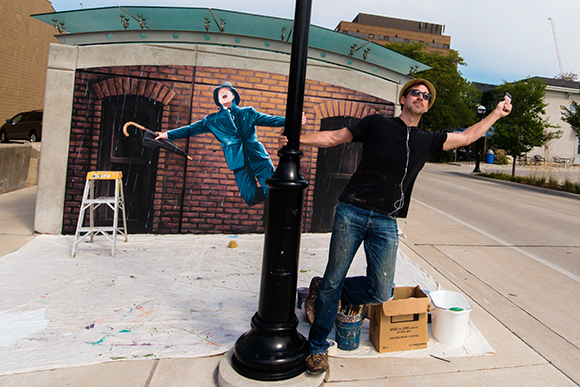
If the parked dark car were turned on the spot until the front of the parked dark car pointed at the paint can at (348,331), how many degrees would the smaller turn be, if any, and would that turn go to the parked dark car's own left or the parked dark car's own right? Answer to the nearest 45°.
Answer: approximately 90° to the parked dark car's own left

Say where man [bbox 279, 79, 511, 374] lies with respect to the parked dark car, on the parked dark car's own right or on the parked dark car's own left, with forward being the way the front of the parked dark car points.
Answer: on the parked dark car's own left

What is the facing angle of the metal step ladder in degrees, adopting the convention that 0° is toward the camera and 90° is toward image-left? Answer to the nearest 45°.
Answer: approximately 45°

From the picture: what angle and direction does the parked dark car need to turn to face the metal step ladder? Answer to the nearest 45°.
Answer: approximately 90° to its left

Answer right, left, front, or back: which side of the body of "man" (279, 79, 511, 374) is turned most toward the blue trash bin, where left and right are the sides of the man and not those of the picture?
back

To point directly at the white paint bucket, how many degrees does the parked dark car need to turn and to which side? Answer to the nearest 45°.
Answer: approximately 90° to its left

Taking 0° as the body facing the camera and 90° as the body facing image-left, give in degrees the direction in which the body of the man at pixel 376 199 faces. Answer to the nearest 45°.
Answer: approximately 0°

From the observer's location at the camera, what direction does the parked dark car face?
facing to the left of the viewer

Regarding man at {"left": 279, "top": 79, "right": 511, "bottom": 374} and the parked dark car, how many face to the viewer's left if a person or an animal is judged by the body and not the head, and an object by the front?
1
